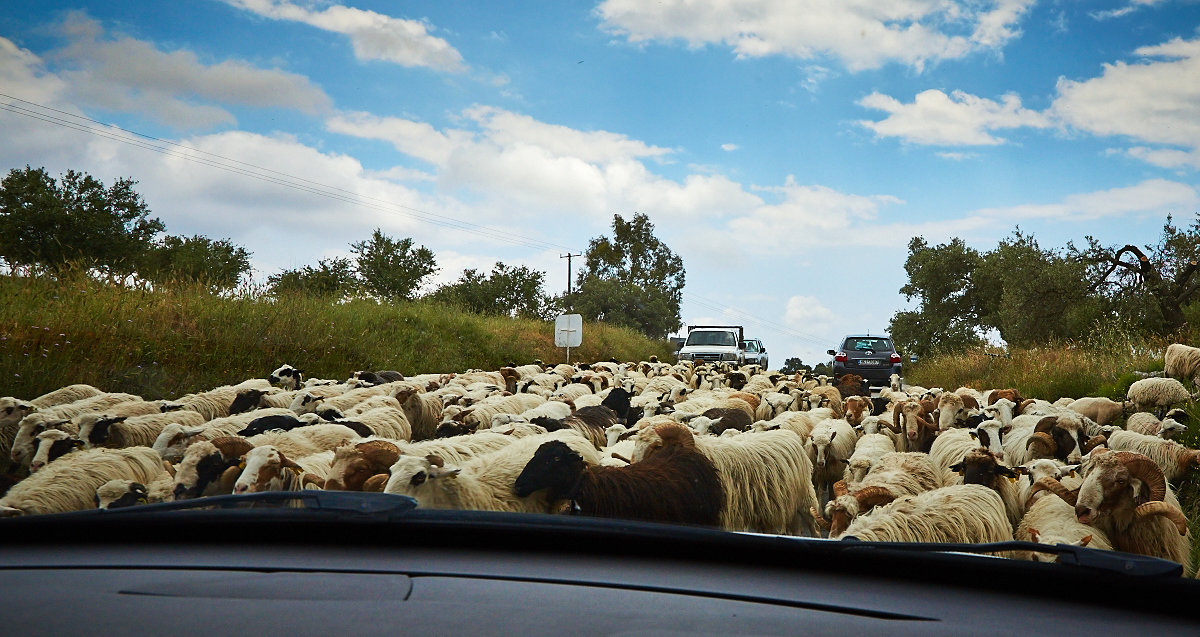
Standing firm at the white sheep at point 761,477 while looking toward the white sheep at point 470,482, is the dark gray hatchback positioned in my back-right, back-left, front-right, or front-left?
back-right

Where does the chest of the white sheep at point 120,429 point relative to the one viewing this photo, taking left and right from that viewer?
facing to the left of the viewer

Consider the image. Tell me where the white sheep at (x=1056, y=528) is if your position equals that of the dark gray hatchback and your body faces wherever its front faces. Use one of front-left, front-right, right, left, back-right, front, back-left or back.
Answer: back

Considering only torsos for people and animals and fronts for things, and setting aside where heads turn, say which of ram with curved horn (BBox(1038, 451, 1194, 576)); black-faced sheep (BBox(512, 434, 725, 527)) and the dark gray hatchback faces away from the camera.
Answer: the dark gray hatchback

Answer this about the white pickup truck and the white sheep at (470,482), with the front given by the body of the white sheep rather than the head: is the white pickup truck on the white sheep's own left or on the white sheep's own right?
on the white sheep's own right

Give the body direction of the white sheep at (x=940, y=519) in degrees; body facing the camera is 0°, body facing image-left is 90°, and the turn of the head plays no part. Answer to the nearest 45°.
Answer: approximately 90°

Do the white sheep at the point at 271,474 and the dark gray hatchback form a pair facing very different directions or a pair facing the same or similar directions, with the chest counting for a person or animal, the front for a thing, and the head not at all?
very different directions

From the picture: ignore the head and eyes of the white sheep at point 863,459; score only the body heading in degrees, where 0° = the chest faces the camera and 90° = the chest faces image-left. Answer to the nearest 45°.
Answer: approximately 45°

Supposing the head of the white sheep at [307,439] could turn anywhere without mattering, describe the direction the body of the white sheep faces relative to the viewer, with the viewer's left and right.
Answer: facing to the left of the viewer

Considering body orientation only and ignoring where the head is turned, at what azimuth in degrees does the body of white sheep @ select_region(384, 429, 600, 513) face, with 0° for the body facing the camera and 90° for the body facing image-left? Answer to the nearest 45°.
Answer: approximately 90°
